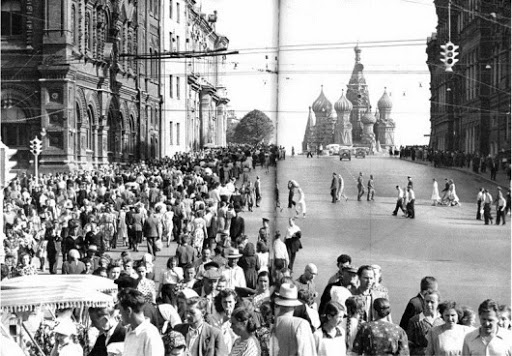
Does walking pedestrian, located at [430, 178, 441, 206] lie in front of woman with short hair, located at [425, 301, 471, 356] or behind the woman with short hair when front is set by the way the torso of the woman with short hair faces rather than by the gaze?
behind

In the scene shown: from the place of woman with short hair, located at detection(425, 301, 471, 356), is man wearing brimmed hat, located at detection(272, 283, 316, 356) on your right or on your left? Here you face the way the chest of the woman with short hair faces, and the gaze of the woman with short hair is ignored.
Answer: on your right

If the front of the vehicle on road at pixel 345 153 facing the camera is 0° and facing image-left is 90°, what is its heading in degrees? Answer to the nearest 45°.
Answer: approximately 0°

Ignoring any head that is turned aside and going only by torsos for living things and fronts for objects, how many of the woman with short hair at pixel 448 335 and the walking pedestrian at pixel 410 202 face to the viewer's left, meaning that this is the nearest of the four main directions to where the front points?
1

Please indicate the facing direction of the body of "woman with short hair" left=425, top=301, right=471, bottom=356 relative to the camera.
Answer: toward the camera

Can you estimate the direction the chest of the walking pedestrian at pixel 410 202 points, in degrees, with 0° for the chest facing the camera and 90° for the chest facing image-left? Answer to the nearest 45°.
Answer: approximately 90°
